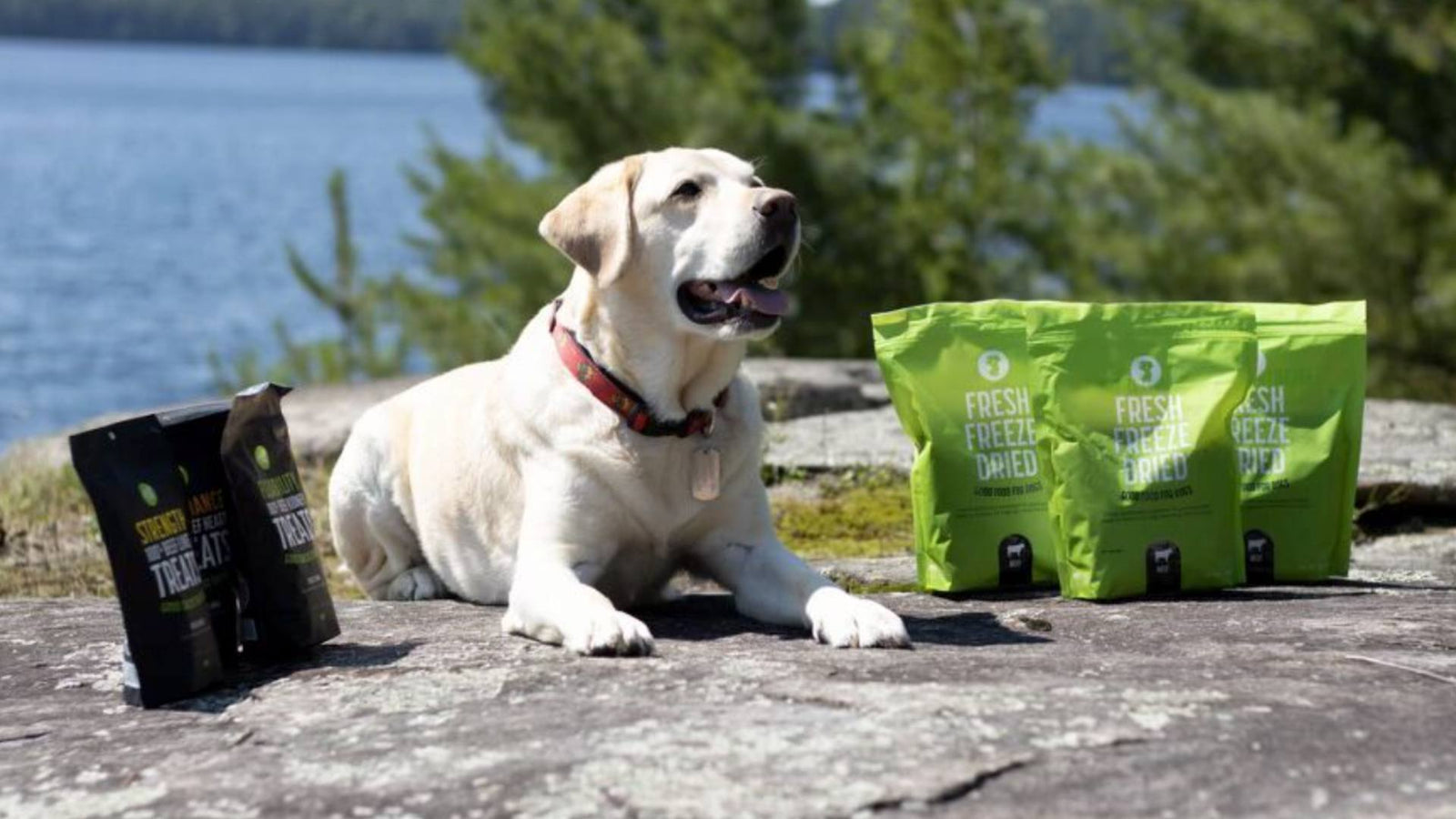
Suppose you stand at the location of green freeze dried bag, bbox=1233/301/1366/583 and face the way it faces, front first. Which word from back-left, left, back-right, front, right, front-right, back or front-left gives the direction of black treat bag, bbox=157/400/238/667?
front-right

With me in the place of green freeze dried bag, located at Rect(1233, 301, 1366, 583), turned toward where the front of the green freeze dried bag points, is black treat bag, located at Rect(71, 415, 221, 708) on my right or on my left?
on my right

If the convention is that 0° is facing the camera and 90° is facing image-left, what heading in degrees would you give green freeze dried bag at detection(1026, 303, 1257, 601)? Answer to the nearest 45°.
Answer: approximately 0°

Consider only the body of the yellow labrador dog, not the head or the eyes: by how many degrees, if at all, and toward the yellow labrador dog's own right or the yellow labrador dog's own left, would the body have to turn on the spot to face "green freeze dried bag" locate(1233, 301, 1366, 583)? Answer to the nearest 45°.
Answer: approximately 45° to the yellow labrador dog's own left

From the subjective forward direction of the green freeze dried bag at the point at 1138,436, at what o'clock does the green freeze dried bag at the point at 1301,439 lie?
the green freeze dried bag at the point at 1301,439 is roughly at 8 o'clock from the green freeze dried bag at the point at 1138,436.

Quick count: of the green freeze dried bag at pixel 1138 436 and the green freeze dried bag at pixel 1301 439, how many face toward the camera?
2

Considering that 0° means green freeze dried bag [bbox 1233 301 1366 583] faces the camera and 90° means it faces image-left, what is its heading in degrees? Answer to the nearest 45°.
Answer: approximately 0°

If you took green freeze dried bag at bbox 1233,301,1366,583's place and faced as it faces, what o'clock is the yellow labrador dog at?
The yellow labrador dog is roughly at 2 o'clock from the green freeze dried bag.
